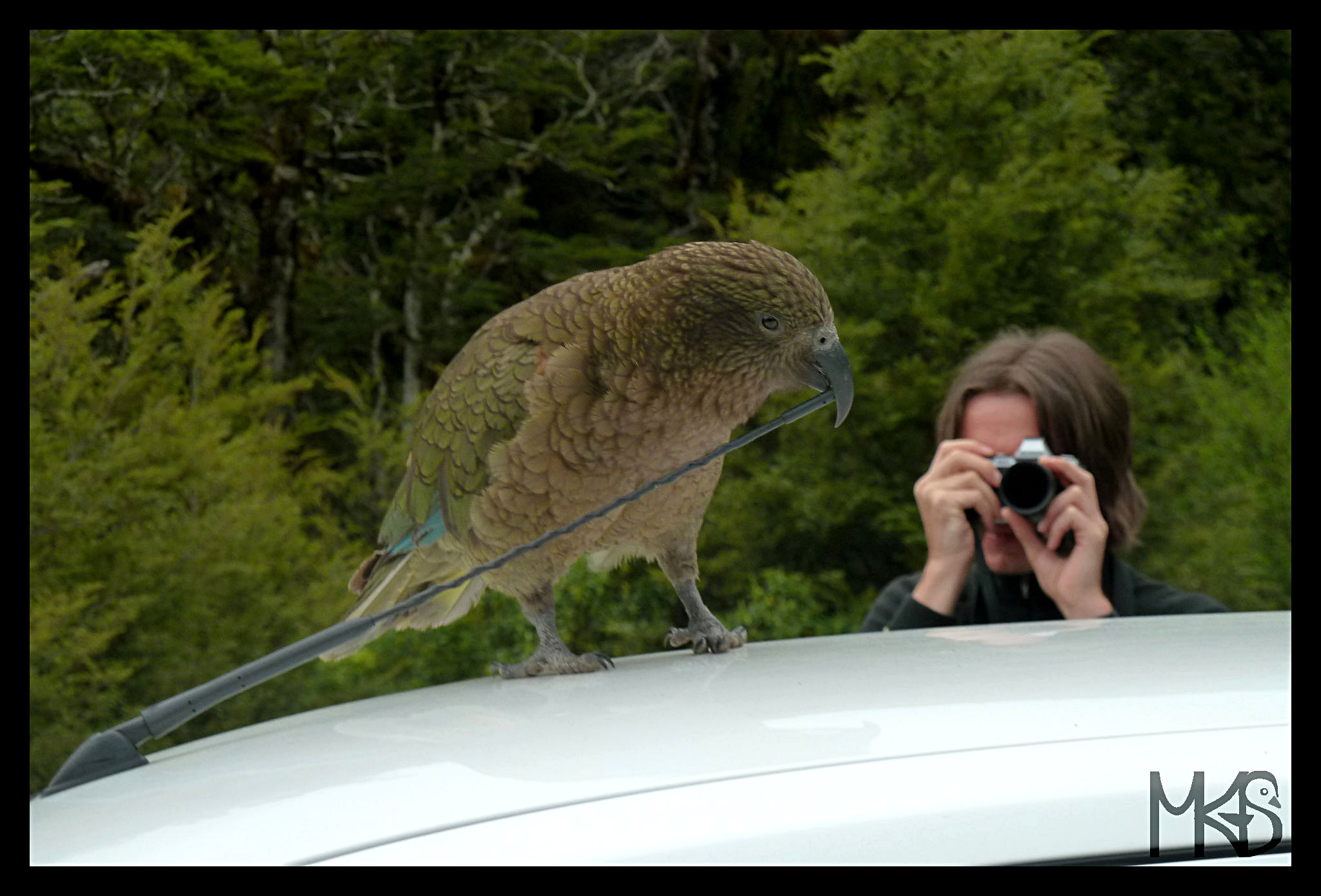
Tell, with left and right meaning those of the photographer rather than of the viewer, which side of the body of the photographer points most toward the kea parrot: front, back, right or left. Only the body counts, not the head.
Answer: front

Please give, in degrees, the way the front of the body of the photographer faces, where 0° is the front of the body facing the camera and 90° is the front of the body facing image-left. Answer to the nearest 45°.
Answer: approximately 0°
